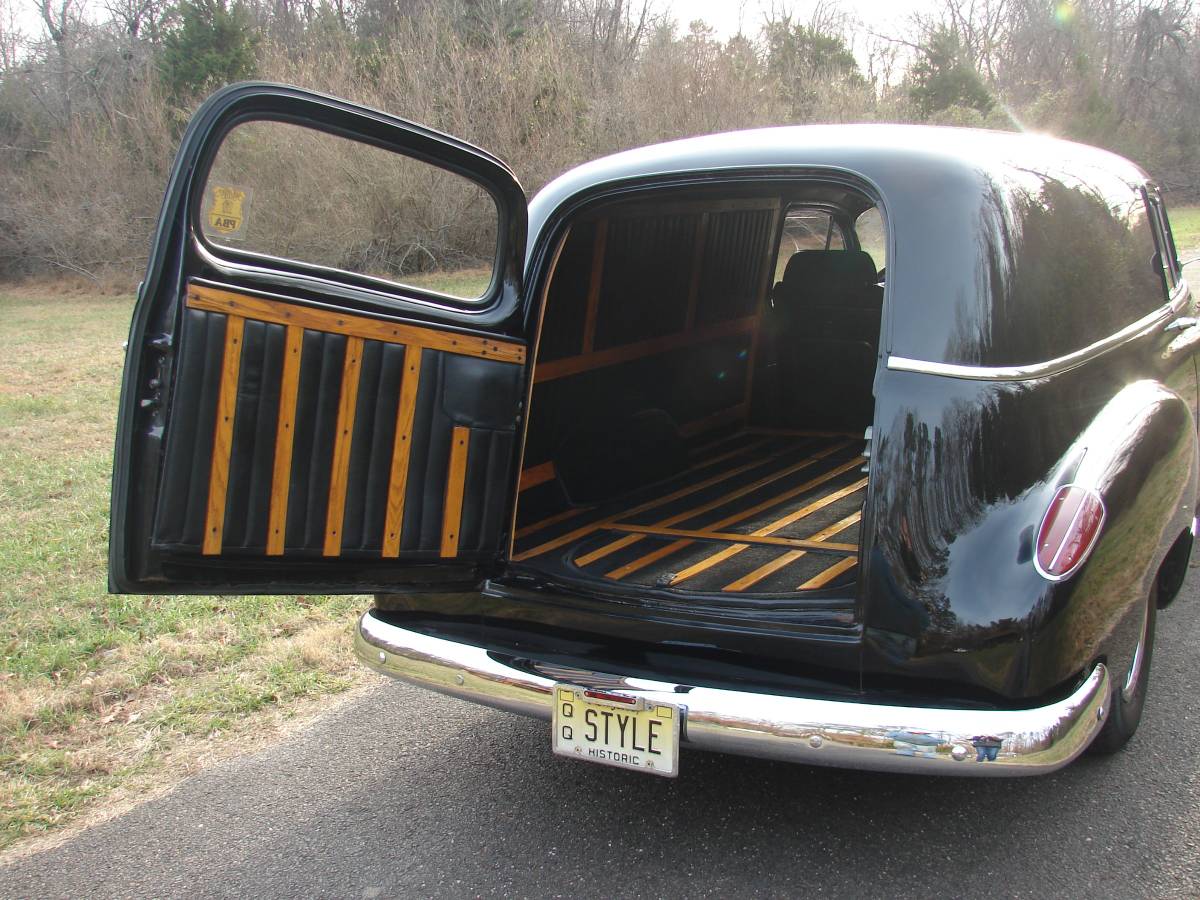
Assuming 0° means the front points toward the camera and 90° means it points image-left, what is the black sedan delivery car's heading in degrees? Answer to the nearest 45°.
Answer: approximately 225°
